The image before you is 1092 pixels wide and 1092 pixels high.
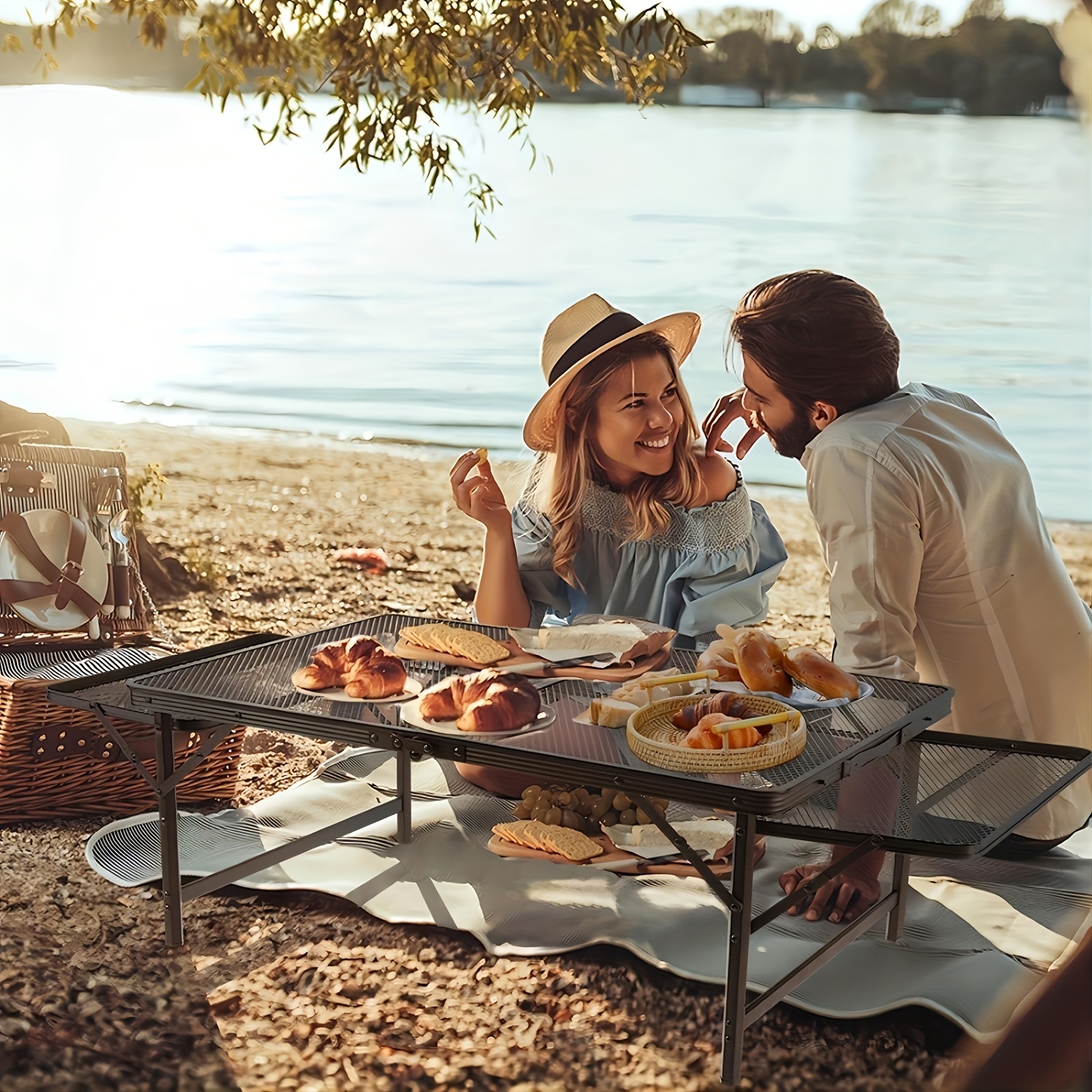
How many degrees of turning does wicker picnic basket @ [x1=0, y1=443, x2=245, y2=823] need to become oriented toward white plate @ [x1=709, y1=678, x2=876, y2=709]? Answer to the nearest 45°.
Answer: approximately 45° to its left

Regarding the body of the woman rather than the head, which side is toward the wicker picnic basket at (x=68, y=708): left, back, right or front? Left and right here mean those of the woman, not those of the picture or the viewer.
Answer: right

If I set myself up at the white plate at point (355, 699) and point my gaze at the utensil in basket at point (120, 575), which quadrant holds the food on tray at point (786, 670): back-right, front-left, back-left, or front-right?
back-right

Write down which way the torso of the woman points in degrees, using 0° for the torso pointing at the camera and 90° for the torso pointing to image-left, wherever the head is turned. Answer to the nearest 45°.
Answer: approximately 0°

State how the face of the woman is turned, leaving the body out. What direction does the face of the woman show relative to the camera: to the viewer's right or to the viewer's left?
to the viewer's right

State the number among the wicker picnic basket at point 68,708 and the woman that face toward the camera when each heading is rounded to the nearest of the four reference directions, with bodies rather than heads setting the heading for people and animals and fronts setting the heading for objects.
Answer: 2

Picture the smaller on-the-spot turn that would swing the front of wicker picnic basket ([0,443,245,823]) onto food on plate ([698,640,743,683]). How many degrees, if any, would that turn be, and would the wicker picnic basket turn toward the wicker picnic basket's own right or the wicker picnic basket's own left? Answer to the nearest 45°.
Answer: approximately 45° to the wicker picnic basket's own left

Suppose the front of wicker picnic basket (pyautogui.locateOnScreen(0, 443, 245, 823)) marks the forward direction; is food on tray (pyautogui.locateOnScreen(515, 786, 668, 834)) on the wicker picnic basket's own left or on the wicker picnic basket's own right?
on the wicker picnic basket's own left
